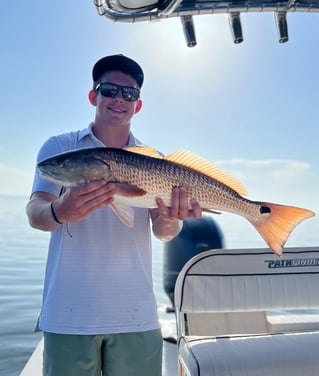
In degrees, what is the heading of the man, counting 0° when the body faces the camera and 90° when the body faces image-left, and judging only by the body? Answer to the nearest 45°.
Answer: approximately 0°
